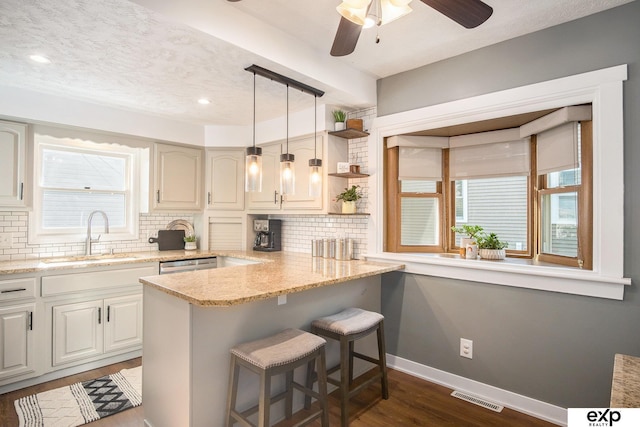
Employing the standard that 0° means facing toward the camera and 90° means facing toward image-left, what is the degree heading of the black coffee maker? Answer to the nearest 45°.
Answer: approximately 45°

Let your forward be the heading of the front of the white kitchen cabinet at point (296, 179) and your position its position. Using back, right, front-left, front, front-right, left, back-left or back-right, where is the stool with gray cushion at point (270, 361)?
front-left

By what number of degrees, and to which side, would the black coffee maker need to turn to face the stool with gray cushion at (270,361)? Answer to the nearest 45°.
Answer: approximately 45° to its left

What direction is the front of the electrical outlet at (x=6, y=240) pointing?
toward the camera

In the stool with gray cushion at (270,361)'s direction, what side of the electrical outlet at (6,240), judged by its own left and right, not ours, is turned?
front

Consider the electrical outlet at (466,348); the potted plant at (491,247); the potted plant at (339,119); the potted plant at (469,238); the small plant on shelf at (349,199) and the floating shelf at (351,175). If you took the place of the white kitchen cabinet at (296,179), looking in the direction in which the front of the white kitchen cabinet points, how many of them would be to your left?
6

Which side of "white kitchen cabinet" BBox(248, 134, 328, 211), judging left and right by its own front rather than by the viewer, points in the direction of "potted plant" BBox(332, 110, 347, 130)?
left

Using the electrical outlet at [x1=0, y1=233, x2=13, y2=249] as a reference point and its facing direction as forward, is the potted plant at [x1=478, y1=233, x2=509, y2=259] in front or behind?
in front

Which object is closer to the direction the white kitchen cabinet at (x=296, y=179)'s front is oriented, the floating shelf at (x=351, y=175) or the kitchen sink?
the kitchen sink

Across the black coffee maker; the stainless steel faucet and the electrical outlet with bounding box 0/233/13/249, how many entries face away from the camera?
0

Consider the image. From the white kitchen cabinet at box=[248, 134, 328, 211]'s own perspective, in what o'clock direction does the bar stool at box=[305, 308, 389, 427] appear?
The bar stool is roughly at 10 o'clock from the white kitchen cabinet.

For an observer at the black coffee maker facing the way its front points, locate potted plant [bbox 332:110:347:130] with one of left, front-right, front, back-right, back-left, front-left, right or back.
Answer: left

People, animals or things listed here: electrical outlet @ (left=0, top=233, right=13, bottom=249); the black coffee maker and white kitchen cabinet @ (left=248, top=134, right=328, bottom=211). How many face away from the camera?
0
